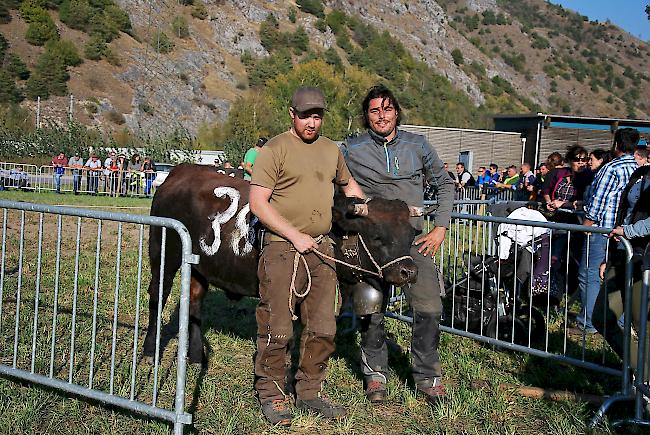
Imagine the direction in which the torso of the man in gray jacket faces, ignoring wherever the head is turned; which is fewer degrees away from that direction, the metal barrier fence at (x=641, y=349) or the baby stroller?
the metal barrier fence

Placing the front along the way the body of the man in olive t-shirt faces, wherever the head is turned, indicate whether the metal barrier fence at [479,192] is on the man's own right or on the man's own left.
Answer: on the man's own left

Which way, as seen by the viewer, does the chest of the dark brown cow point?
to the viewer's right

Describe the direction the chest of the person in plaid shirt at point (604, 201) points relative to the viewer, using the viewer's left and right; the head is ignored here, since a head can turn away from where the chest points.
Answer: facing away from the viewer and to the left of the viewer

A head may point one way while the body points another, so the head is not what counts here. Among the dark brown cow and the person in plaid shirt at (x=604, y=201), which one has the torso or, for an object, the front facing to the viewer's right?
the dark brown cow

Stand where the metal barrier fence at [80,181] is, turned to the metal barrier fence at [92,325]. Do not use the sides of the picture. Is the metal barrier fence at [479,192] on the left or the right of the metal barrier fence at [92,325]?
left

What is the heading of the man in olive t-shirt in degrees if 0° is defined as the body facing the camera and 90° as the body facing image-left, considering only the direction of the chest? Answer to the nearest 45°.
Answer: approximately 315°

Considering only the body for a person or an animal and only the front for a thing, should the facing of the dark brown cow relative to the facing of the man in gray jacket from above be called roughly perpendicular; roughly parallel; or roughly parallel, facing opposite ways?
roughly perpendicular
